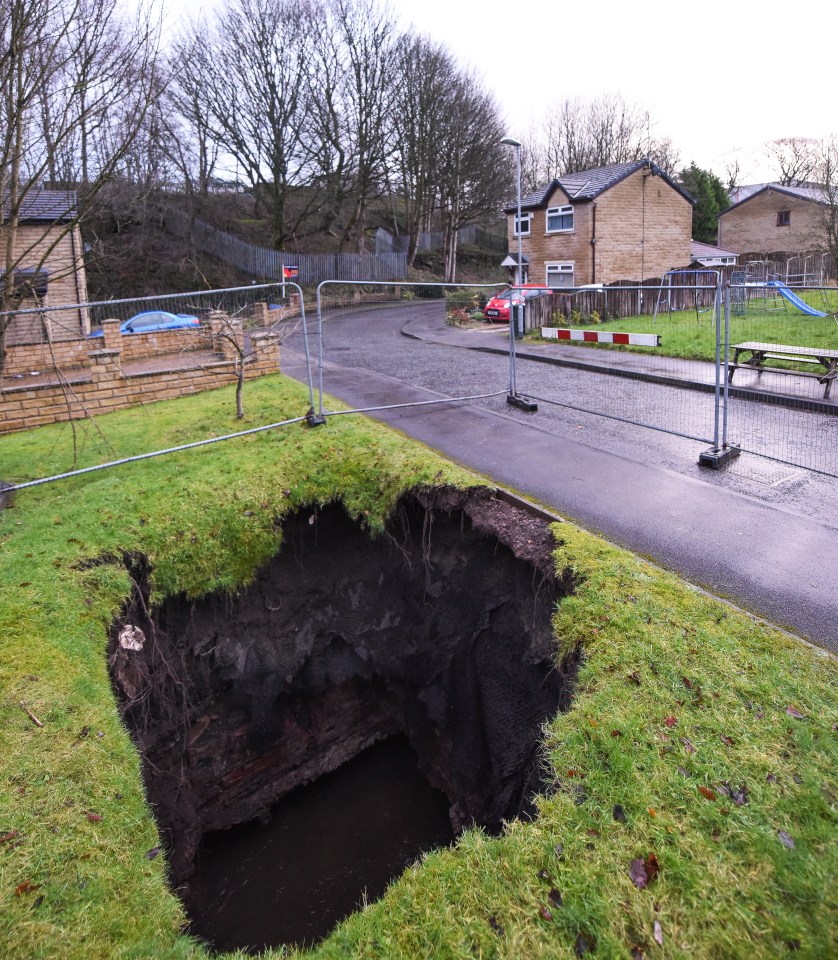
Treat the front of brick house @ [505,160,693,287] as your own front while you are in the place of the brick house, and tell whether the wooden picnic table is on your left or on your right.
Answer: on your left

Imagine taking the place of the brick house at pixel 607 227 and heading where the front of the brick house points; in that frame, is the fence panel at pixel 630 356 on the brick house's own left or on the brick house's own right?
on the brick house's own left

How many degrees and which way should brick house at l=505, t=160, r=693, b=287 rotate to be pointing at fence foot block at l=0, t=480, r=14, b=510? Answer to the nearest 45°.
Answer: approximately 45° to its left

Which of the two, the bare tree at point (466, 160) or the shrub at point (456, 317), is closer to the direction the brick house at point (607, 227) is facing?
the shrub

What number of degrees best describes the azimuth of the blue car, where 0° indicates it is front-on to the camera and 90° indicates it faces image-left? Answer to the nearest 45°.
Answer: approximately 90°

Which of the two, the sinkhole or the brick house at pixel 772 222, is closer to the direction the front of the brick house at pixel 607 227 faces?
the sinkhole

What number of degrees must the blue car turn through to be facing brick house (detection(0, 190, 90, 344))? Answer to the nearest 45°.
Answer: approximately 45° to its left

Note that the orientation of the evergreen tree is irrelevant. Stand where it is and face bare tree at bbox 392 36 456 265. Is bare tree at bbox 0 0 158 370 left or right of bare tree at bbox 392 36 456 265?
left

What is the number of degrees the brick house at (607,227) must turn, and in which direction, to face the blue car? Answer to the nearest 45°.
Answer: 0° — it already faces it

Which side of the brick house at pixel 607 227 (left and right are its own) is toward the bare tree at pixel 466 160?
right
